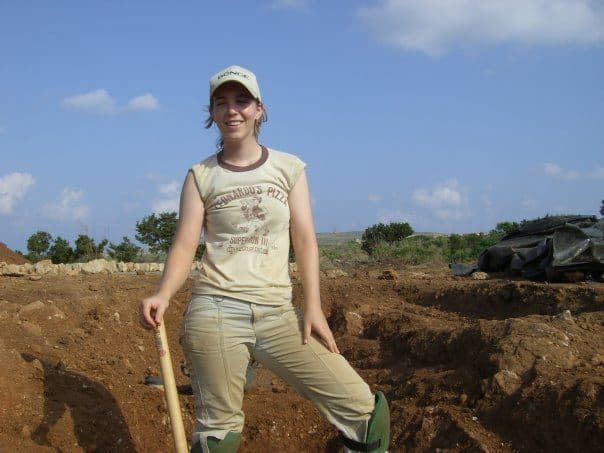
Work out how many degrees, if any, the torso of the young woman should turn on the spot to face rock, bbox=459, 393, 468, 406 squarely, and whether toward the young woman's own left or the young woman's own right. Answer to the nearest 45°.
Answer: approximately 135° to the young woman's own left

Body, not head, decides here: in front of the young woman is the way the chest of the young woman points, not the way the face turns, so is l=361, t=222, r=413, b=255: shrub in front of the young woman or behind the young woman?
behind

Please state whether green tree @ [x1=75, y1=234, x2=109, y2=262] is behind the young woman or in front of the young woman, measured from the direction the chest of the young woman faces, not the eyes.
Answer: behind

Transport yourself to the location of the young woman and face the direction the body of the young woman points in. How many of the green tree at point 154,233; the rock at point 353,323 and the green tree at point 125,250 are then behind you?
3

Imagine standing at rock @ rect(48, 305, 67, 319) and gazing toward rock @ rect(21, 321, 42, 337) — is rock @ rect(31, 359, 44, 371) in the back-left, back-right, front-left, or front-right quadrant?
front-left

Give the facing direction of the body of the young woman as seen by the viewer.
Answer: toward the camera

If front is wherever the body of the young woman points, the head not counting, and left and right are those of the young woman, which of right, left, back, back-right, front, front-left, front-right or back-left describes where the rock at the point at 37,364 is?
back-right

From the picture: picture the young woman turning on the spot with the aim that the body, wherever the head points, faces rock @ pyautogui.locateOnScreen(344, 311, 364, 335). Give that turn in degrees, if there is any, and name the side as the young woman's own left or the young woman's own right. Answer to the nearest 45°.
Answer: approximately 180°

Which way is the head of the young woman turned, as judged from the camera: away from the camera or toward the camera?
toward the camera

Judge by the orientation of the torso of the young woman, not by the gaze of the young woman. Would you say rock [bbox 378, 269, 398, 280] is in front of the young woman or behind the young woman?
behind
